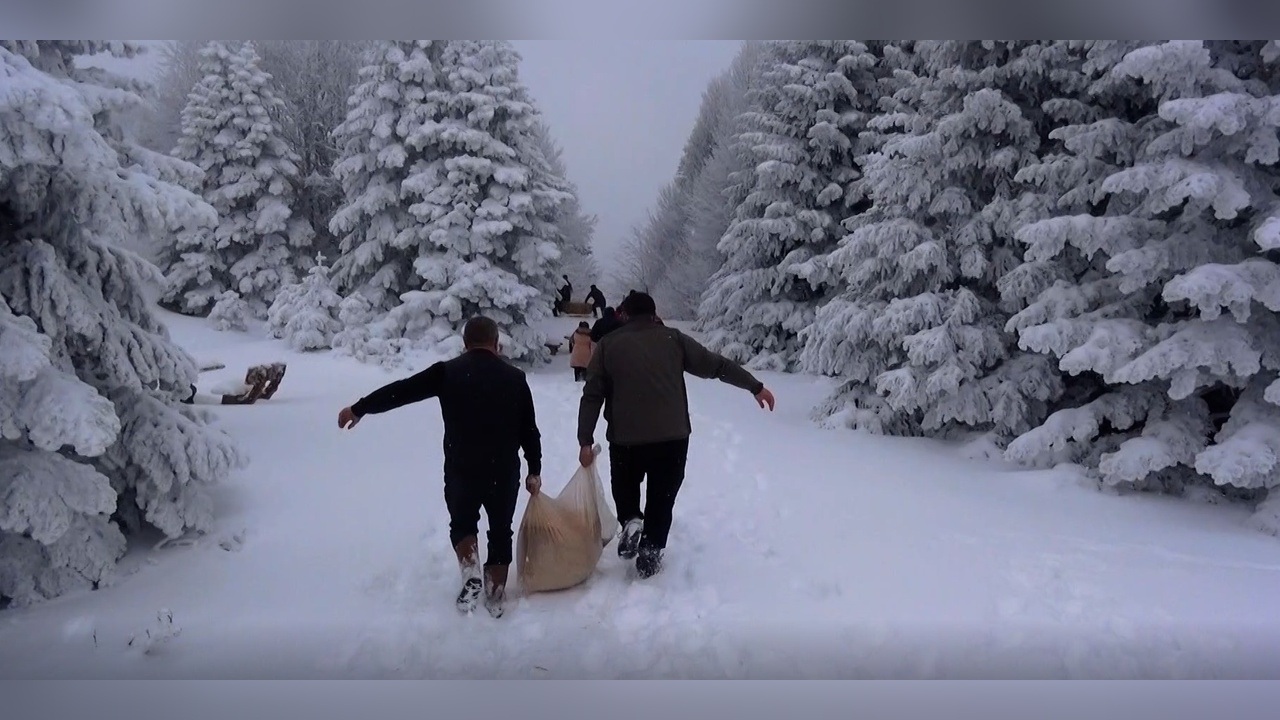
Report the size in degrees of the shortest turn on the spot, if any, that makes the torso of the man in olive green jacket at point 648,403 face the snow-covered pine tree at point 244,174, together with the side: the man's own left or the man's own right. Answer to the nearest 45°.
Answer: approximately 45° to the man's own left

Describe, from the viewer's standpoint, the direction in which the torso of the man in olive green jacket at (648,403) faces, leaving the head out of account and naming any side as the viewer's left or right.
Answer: facing away from the viewer

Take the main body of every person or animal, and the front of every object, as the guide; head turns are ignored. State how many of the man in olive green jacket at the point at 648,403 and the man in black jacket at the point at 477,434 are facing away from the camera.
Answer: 2

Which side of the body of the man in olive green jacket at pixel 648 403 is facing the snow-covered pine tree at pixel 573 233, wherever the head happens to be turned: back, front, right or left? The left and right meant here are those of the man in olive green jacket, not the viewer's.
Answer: front

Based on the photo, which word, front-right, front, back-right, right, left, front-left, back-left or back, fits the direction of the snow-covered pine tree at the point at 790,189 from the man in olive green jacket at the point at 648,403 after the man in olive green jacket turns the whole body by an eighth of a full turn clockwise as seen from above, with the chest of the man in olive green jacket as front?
front-left

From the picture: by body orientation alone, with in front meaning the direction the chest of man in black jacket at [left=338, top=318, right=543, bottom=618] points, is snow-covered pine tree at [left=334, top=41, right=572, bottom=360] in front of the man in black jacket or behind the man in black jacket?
in front

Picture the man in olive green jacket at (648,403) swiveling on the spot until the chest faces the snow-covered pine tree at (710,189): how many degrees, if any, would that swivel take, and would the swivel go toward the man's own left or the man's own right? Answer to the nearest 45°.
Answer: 0° — they already face it

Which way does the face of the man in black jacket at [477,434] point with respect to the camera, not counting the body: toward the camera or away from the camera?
away from the camera

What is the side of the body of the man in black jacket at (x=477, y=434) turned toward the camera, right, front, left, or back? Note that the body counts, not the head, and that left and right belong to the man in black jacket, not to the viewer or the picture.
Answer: back

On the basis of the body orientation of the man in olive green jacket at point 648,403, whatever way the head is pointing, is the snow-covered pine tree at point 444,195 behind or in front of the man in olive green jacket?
in front

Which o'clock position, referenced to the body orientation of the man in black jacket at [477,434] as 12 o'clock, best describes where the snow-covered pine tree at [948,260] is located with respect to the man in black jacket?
The snow-covered pine tree is roughly at 2 o'clock from the man in black jacket.

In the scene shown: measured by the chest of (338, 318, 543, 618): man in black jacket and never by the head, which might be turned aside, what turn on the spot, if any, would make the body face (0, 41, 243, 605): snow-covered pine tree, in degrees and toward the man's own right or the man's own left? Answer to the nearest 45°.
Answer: approximately 90° to the man's own left
